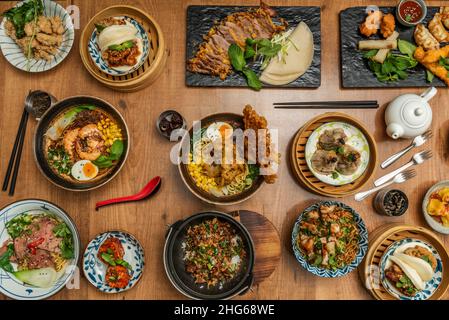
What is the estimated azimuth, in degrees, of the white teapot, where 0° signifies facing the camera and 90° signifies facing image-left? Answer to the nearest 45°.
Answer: approximately 45°

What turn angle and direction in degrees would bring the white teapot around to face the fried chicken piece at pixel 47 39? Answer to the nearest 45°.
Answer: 0° — it already faces it
